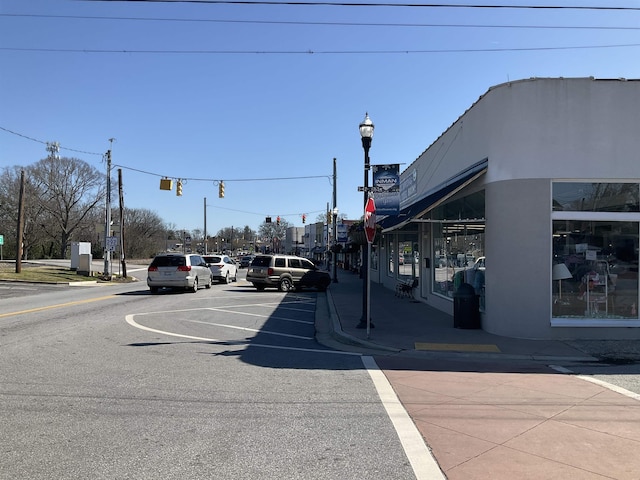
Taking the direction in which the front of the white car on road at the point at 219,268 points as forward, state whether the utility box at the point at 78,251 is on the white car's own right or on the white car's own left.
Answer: on the white car's own left

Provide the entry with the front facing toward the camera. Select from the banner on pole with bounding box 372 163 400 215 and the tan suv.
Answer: the banner on pole

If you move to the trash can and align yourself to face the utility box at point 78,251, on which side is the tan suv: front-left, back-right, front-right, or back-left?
front-right

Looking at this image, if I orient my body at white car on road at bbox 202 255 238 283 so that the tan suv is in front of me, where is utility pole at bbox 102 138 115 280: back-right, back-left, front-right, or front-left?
back-right

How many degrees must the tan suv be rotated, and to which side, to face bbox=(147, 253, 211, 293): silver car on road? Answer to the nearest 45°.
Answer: approximately 180°

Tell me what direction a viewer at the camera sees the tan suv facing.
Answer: facing away from the viewer and to the right of the viewer

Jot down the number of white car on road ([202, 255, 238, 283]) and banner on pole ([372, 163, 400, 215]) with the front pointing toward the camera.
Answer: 1

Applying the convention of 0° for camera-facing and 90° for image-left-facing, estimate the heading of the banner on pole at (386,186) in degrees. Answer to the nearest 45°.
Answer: approximately 0°

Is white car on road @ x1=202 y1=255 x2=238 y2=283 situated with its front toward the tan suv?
no

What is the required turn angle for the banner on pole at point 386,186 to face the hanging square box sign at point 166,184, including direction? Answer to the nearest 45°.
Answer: approximately 135° to its right

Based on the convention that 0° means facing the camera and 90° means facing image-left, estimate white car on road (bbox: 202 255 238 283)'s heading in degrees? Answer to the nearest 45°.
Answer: approximately 225°

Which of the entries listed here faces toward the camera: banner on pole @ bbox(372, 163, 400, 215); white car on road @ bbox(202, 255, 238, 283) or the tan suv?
the banner on pole

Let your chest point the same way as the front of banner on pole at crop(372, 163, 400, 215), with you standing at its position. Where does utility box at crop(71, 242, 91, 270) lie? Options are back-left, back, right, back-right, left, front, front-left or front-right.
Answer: back-right

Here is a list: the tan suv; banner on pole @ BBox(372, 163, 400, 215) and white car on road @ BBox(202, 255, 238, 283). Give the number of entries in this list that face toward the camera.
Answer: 1

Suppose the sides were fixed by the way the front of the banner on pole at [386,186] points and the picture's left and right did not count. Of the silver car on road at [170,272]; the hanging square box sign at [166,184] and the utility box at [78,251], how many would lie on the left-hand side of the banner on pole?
0

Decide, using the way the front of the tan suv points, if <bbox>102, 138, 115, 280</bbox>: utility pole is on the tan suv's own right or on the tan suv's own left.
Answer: on the tan suv's own left

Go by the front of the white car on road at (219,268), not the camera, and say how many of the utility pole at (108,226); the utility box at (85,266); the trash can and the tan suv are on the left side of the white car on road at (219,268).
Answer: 2
